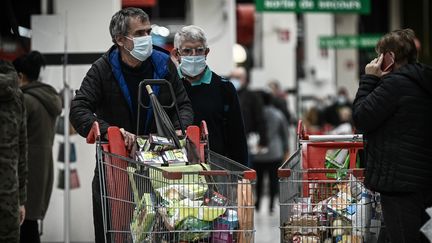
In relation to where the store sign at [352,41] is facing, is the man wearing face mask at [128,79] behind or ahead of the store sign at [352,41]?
ahead

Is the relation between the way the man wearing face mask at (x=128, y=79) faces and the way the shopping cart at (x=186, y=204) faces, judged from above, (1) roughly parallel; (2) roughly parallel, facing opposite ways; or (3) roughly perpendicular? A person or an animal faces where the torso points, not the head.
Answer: roughly parallel

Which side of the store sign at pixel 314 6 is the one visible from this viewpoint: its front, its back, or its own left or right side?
front

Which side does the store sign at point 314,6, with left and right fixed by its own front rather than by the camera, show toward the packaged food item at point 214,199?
front

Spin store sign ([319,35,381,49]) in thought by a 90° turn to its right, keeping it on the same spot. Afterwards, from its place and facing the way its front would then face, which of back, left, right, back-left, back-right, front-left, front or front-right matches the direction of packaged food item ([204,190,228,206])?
left

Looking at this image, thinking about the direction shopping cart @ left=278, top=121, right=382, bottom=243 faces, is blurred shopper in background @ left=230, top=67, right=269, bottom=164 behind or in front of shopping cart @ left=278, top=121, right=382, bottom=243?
behind

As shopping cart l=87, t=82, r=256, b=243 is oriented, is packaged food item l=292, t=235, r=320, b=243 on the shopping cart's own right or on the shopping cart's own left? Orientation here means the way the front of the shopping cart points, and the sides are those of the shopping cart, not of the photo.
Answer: on the shopping cart's own left

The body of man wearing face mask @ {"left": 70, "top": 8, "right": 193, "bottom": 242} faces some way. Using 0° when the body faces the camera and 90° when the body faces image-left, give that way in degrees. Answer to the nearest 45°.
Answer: approximately 315°

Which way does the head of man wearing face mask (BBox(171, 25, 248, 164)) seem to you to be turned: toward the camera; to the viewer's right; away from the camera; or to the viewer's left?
toward the camera

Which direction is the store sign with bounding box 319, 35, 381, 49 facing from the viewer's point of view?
toward the camera
